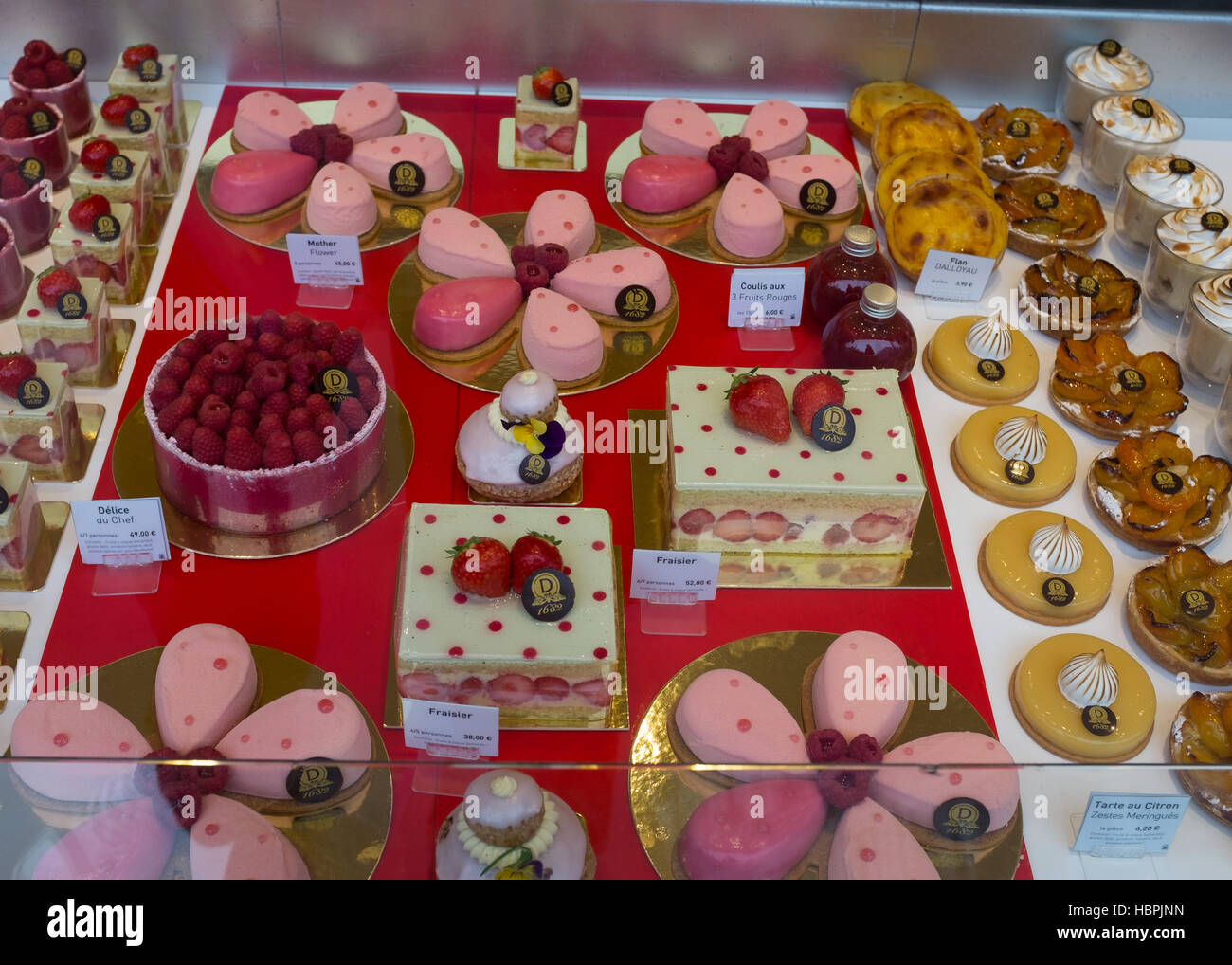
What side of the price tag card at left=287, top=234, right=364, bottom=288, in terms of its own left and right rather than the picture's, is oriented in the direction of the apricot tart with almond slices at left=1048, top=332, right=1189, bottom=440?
left

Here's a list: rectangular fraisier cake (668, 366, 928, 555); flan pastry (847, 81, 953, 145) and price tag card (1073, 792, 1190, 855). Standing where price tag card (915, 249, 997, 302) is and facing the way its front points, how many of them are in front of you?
2

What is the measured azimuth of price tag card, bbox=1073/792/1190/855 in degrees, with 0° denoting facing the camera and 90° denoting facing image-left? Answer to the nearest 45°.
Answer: approximately 0°

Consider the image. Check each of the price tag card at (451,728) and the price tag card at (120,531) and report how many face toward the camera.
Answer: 2

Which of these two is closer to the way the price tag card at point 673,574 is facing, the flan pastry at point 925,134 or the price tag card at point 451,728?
the price tag card
